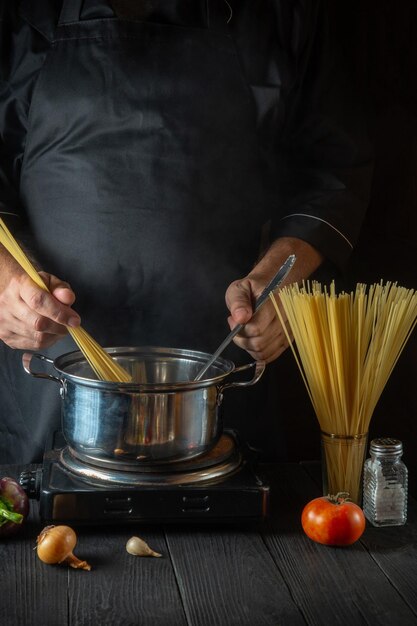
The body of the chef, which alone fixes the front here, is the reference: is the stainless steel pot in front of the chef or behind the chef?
in front

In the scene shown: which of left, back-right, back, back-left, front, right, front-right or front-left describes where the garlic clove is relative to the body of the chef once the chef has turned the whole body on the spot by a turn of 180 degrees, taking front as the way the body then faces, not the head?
back

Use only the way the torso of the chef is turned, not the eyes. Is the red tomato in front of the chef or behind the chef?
in front

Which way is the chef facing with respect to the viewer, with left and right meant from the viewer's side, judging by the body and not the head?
facing the viewer

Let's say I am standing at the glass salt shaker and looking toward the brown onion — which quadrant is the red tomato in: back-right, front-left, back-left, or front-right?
front-left

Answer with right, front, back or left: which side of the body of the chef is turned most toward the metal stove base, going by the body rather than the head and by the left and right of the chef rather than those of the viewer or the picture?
front

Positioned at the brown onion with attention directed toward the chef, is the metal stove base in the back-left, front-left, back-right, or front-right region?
front-right

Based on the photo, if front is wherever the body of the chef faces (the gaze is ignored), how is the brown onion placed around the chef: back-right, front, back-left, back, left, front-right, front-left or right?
front
